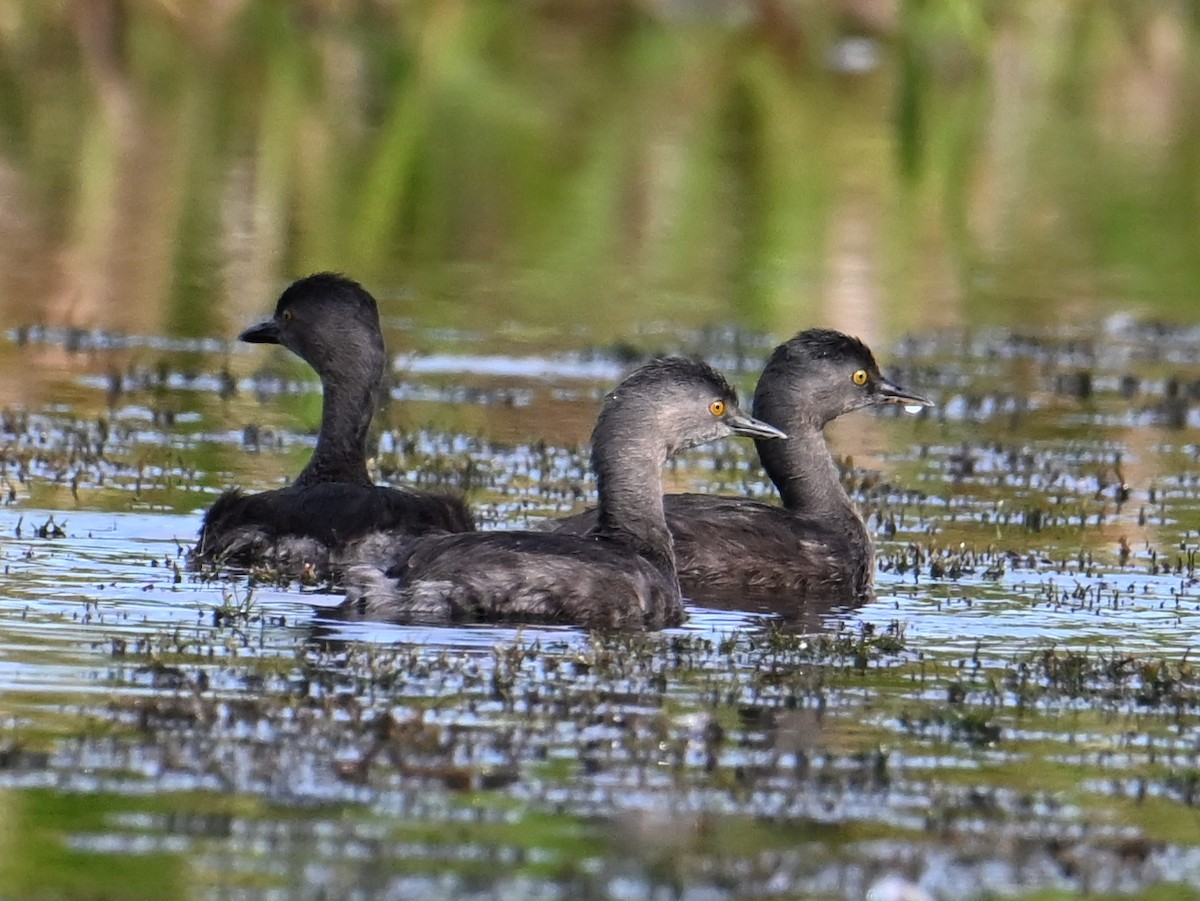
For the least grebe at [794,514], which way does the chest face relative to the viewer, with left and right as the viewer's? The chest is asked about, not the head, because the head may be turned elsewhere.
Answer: facing to the right of the viewer

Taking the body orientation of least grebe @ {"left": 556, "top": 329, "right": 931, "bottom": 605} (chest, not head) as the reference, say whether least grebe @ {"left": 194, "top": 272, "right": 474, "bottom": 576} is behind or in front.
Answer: behind

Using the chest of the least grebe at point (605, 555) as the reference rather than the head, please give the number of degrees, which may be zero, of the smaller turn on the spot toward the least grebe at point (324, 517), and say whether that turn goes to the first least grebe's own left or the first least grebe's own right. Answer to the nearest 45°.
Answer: approximately 135° to the first least grebe's own left

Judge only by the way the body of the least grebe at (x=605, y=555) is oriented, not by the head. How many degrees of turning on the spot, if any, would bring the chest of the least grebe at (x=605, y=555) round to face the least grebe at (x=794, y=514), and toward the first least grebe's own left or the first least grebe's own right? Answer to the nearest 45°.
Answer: approximately 45° to the first least grebe's own left

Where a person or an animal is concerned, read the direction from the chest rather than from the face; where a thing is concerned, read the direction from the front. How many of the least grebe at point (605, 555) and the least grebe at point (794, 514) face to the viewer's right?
2

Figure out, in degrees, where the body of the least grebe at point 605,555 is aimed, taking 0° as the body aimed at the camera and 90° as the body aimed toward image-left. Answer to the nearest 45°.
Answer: approximately 270°

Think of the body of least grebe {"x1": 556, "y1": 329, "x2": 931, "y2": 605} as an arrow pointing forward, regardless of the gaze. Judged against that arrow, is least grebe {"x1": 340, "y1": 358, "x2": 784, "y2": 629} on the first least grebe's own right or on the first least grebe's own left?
on the first least grebe's own right
